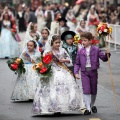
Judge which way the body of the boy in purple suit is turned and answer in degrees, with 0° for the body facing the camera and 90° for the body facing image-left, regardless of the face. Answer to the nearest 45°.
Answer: approximately 0°
